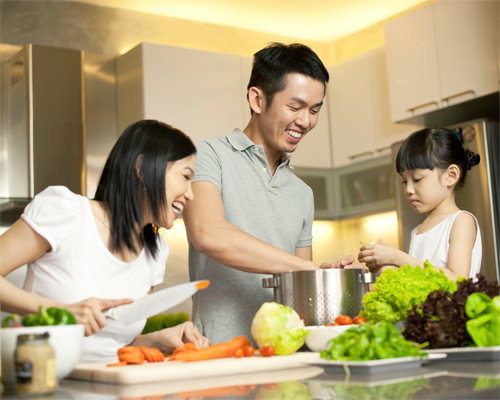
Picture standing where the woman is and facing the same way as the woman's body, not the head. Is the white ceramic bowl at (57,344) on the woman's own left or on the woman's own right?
on the woman's own right

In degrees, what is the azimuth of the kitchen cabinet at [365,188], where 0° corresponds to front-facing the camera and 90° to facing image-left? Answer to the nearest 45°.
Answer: approximately 45°

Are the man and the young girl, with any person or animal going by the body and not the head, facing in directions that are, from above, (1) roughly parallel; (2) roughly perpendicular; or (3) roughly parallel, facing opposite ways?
roughly perpendicular
